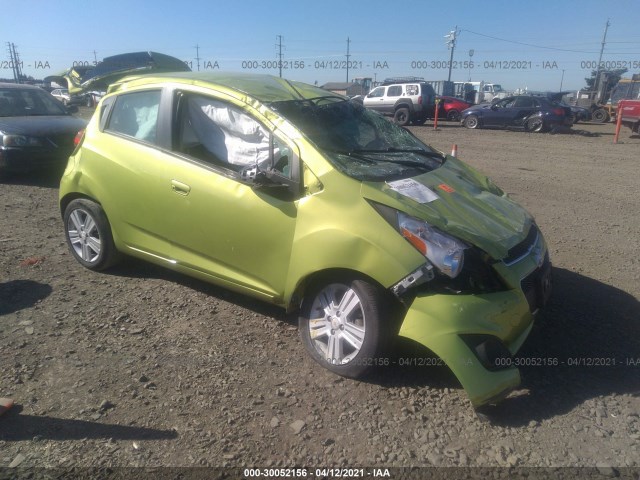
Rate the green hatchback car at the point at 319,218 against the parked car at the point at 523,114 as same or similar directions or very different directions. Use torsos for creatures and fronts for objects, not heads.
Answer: very different directions

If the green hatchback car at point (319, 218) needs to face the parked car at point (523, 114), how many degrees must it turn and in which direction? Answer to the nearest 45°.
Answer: approximately 90° to its left

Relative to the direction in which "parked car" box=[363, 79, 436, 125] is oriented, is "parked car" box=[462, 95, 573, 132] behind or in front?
behind

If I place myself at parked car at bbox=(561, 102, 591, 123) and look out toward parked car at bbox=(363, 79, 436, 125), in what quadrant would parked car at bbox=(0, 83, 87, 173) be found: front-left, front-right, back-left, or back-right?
front-left

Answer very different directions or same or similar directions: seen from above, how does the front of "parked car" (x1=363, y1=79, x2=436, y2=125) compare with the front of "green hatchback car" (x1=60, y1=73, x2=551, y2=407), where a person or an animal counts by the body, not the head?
very different directions

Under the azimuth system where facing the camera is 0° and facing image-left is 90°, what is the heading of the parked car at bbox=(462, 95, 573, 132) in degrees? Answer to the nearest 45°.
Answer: approximately 135°

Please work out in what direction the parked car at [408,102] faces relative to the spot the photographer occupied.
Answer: facing away from the viewer and to the left of the viewer

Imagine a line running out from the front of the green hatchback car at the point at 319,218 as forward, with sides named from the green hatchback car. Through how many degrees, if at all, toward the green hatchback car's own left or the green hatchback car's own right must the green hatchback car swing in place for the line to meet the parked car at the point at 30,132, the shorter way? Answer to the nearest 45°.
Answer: approximately 180°

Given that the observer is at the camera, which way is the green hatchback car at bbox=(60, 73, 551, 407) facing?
facing the viewer and to the right of the viewer

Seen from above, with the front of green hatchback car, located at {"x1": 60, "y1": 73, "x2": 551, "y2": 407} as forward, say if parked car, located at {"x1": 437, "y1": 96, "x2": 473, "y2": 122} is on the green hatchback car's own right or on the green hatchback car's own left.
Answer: on the green hatchback car's own left

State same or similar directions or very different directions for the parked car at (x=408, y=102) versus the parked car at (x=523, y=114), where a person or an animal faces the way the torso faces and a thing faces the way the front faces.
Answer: same or similar directions

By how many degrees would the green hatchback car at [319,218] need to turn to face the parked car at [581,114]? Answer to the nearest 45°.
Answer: approximately 90° to its left

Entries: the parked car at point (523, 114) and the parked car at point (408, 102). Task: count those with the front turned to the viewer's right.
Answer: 0

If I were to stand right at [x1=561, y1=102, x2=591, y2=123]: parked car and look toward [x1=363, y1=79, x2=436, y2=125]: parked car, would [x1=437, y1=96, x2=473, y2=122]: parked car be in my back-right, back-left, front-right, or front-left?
front-right
